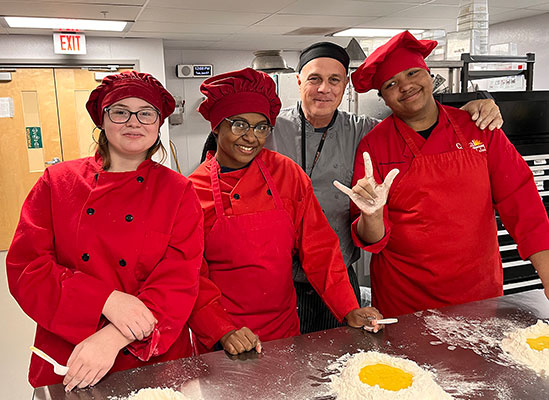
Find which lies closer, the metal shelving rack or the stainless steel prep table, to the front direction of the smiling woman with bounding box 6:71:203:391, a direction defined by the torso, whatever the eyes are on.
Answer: the stainless steel prep table

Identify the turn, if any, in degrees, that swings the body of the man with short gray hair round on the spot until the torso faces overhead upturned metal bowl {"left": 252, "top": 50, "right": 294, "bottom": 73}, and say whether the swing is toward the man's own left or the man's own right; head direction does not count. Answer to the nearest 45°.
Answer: approximately 180°

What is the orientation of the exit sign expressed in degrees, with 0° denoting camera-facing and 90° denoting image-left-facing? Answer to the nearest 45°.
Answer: approximately 0°

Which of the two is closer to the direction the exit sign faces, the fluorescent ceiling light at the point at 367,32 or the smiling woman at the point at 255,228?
the smiling woman

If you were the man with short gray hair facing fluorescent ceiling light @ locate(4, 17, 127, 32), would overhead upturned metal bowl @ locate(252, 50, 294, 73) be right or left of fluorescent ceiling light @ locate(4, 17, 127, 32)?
right

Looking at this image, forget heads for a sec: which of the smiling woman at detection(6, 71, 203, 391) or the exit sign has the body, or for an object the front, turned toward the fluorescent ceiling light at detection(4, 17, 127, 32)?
the exit sign
